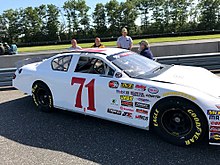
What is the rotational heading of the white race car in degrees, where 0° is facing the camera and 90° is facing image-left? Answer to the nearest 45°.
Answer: approximately 315°
